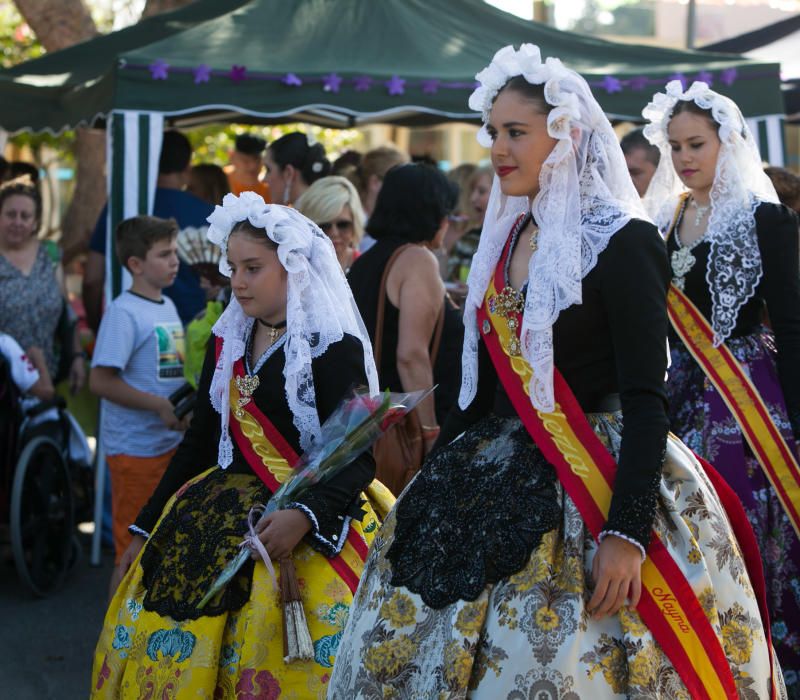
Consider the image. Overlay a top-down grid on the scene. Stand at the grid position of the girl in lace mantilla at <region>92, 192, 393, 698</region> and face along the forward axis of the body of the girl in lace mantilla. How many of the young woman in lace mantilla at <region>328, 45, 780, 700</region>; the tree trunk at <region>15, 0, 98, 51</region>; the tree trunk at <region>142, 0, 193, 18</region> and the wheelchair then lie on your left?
1

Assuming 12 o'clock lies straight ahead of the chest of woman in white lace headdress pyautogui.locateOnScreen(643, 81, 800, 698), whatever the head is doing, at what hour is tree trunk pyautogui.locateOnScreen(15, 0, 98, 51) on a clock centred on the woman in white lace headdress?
The tree trunk is roughly at 3 o'clock from the woman in white lace headdress.

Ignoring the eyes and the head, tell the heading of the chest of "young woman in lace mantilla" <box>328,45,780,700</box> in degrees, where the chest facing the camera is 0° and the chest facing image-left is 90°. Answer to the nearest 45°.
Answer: approximately 45°

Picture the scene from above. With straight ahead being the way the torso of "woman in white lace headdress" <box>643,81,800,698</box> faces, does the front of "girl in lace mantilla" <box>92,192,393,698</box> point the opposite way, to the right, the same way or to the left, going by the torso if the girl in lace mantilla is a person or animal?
the same way

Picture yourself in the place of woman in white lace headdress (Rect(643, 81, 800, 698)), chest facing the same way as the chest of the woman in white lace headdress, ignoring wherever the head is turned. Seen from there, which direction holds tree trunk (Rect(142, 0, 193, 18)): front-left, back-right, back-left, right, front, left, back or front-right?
right

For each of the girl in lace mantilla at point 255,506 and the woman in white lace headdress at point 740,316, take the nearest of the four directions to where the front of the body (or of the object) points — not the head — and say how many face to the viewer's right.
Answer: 0

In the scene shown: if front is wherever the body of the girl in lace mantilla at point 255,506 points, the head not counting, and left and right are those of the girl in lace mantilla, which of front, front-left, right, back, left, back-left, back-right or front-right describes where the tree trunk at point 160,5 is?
back-right

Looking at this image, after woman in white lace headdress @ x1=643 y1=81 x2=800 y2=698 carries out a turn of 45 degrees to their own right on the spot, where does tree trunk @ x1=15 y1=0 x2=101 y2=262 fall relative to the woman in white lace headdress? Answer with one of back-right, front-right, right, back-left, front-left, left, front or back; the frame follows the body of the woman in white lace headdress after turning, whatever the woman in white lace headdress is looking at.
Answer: front-right

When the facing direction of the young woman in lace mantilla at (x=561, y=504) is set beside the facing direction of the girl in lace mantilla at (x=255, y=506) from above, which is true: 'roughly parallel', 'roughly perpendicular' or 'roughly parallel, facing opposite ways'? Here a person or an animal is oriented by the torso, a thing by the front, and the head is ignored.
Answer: roughly parallel

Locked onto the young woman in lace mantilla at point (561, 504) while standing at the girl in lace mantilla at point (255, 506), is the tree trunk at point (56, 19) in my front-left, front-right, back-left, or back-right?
back-left

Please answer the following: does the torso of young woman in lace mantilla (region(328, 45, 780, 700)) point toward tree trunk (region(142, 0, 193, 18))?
no

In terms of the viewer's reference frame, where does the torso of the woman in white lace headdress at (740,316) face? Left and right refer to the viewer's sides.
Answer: facing the viewer and to the left of the viewer

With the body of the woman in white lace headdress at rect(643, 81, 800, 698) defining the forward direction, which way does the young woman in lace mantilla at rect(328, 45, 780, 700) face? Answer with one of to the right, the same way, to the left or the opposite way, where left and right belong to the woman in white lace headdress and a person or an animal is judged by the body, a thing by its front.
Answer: the same way

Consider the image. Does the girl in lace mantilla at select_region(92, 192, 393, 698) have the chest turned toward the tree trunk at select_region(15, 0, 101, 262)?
no

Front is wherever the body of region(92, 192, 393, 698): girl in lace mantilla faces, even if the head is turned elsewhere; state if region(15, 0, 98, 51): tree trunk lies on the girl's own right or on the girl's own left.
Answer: on the girl's own right

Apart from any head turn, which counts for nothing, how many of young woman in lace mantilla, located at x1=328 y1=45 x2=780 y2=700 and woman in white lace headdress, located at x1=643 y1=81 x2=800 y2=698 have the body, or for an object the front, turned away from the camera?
0

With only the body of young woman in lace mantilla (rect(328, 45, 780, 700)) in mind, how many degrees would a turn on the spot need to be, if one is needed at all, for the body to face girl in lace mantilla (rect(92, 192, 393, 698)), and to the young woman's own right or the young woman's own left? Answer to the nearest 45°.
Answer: approximately 90° to the young woman's own right

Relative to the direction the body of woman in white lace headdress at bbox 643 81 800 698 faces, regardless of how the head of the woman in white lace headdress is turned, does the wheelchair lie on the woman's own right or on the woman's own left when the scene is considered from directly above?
on the woman's own right
